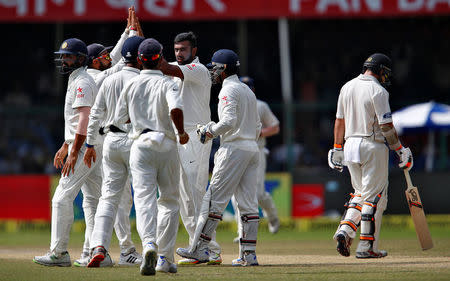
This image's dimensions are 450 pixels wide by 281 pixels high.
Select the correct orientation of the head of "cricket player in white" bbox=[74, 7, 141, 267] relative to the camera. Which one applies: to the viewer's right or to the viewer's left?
to the viewer's right

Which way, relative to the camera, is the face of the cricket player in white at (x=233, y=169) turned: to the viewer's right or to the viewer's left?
to the viewer's left

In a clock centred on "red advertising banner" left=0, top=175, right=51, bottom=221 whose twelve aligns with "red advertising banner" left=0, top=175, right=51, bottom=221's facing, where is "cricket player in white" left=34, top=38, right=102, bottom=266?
The cricket player in white is roughly at 12 o'clock from the red advertising banner.

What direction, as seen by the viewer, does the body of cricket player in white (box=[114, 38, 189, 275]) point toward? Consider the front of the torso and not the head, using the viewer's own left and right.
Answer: facing away from the viewer

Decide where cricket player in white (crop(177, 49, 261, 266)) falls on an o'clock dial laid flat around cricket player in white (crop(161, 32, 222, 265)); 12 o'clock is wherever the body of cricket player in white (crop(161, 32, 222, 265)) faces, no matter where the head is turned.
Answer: cricket player in white (crop(177, 49, 261, 266)) is roughly at 9 o'clock from cricket player in white (crop(161, 32, 222, 265)).

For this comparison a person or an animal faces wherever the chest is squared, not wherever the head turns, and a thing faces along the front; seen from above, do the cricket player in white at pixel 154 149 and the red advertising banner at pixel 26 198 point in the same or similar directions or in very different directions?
very different directions

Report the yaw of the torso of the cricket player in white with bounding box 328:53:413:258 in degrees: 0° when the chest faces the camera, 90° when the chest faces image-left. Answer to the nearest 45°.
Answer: approximately 225°

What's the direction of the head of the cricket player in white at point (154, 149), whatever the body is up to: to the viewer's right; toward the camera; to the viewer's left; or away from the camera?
away from the camera
